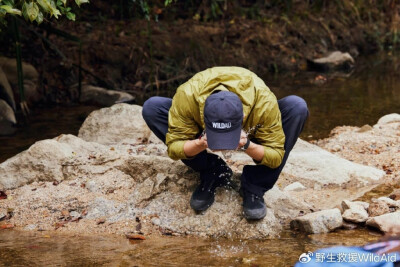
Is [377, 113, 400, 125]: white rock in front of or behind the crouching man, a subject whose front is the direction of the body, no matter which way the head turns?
behind

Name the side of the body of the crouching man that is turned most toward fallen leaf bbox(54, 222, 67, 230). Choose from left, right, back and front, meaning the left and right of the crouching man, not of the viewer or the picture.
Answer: right

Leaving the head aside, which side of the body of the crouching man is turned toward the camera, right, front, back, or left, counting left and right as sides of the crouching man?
front

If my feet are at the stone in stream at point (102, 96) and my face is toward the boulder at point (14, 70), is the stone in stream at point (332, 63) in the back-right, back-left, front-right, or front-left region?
back-right

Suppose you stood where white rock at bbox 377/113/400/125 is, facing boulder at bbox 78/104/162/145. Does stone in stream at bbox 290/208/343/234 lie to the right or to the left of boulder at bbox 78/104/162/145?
left

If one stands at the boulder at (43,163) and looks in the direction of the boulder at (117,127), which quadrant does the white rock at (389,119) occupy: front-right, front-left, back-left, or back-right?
front-right

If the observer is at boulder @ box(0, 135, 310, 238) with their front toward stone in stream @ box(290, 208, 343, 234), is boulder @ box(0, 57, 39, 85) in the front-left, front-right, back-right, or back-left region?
back-left

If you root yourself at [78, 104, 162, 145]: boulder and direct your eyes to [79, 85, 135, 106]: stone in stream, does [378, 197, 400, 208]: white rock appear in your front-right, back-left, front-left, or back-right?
back-right

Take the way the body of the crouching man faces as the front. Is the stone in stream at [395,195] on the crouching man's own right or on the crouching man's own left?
on the crouching man's own left

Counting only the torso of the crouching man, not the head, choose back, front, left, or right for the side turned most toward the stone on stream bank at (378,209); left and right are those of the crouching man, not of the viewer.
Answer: left

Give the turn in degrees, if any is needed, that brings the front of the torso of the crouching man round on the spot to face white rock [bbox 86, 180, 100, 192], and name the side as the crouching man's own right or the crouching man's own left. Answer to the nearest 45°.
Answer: approximately 135° to the crouching man's own right

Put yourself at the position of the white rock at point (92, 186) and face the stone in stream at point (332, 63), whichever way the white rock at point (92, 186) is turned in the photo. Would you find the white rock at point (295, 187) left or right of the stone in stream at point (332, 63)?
right

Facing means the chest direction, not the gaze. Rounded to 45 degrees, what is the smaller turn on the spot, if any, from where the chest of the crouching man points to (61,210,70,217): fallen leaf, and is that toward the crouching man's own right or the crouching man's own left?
approximately 90° to the crouching man's own right

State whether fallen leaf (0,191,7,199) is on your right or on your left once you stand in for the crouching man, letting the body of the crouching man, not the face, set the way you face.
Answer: on your right
